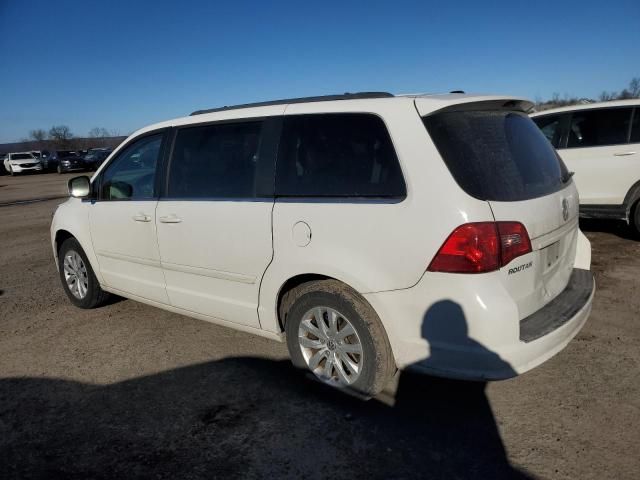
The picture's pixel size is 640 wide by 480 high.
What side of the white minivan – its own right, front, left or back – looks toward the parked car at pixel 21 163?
front

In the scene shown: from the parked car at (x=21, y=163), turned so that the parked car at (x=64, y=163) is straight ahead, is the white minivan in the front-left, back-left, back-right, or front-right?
front-right

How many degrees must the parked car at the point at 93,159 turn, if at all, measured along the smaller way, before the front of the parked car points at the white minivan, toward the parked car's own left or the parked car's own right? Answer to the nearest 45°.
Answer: approximately 45° to the parked car's own left

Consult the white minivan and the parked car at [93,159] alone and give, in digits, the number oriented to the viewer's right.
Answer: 0

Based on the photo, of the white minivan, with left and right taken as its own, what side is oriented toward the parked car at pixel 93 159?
front

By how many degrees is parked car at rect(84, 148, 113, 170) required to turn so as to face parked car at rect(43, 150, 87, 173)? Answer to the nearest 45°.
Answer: approximately 45° to its right

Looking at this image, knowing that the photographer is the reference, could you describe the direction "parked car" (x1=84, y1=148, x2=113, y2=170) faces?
facing the viewer and to the left of the viewer

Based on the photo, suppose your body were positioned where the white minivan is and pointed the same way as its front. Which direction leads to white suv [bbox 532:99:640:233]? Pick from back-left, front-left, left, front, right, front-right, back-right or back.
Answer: right

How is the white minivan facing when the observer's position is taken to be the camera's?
facing away from the viewer and to the left of the viewer

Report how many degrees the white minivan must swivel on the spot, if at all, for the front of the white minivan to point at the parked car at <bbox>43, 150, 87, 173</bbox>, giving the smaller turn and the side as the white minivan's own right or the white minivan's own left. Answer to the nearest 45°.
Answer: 0° — it already faces it

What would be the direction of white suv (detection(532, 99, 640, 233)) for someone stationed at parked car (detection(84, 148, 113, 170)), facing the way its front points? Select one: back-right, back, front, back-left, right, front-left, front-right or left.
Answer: front-left
